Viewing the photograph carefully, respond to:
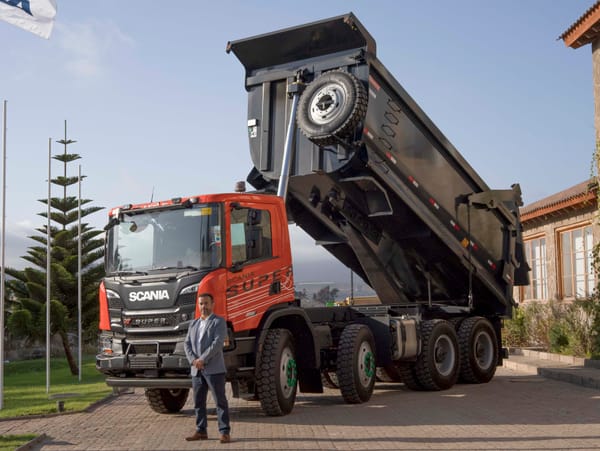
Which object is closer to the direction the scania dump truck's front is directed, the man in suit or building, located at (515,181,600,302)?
the man in suit

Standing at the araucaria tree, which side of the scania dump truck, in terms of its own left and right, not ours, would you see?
right

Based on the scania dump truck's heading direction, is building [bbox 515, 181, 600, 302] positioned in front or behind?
behind

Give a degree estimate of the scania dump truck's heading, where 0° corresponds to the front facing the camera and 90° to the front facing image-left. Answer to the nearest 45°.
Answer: approximately 45°

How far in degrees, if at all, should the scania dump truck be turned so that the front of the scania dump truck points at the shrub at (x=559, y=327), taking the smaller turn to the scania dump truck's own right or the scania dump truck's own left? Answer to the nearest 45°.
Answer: approximately 180°
